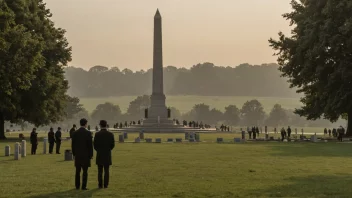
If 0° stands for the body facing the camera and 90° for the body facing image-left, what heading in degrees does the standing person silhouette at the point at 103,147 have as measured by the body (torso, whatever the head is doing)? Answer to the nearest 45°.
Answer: approximately 180°

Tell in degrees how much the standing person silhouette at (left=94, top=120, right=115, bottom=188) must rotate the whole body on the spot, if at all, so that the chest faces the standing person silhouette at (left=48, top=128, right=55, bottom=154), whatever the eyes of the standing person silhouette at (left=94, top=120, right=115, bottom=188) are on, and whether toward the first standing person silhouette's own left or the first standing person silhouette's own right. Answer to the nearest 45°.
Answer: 0° — they already face them
